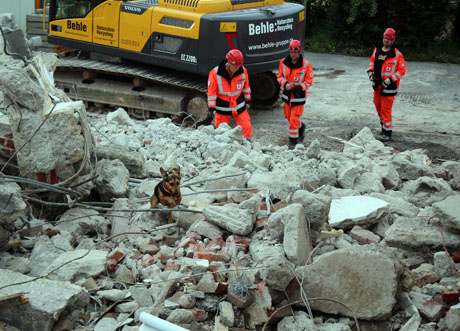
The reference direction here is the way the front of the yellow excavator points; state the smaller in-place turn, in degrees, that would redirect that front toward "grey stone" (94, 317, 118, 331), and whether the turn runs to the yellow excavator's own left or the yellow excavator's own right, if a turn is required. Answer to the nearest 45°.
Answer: approximately 135° to the yellow excavator's own left

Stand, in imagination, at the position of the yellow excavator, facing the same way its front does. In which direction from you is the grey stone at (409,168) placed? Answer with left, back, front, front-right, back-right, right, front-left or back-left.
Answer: back

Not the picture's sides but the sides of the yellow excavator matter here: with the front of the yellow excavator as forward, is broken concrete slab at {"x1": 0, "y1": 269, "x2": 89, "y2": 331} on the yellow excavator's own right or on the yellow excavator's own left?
on the yellow excavator's own left

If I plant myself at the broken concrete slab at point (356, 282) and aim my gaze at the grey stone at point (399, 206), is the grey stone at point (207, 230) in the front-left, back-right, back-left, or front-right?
front-left

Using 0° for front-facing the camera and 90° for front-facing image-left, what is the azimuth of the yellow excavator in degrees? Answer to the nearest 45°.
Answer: approximately 135°

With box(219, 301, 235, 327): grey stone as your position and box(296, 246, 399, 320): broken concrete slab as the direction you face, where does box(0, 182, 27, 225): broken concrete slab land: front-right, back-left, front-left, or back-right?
back-left

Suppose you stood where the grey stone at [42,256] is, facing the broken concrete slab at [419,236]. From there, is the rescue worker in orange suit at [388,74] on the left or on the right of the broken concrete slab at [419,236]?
left

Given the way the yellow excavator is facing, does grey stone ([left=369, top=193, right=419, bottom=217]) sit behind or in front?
behind

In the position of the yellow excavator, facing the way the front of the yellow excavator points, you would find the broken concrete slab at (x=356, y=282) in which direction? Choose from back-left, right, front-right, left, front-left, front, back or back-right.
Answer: back-left

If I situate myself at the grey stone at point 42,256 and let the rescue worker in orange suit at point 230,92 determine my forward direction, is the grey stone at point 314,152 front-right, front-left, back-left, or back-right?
front-right

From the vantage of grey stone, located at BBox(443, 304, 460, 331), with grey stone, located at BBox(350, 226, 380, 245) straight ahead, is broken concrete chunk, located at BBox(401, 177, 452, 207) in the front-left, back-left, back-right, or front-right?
front-right

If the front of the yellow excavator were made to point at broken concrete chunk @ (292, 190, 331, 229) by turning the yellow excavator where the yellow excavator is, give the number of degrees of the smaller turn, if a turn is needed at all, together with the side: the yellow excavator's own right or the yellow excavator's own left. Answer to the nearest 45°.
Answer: approximately 135° to the yellow excavator's own left

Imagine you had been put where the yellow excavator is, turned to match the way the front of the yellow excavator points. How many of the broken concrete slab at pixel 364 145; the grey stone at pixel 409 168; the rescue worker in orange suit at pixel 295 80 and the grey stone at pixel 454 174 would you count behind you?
4

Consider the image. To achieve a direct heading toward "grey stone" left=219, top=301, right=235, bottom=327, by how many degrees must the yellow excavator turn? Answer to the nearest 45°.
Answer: approximately 135° to its left

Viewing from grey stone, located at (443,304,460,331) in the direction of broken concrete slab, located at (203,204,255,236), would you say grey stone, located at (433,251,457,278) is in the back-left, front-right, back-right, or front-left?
front-right

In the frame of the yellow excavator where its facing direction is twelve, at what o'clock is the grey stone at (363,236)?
The grey stone is roughly at 7 o'clock from the yellow excavator.

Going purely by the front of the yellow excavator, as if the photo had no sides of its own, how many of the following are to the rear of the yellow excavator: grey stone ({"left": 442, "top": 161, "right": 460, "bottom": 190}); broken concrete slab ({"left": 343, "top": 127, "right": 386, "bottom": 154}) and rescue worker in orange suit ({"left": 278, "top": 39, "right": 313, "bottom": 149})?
3

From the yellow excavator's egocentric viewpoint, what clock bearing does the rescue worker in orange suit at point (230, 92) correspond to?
The rescue worker in orange suit is roughly at 7 o'clock from the yellow excavator.

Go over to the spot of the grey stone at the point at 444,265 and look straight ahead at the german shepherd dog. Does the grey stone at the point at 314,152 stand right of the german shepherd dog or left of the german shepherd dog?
right

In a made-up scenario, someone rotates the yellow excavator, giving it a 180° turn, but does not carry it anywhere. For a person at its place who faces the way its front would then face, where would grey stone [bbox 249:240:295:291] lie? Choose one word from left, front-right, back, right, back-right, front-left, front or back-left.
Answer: front-right

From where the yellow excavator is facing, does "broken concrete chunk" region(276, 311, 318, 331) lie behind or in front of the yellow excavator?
behind
